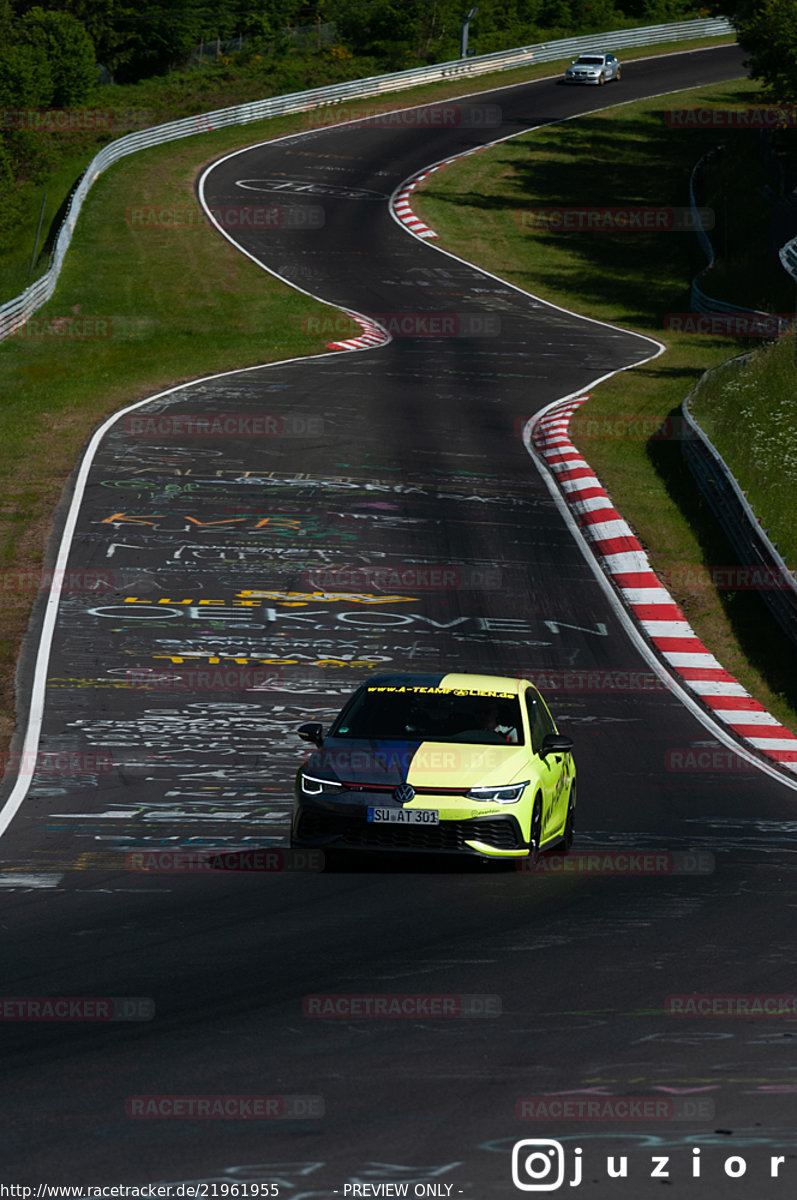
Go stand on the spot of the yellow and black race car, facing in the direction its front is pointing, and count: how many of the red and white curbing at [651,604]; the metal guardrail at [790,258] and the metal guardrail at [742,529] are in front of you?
0

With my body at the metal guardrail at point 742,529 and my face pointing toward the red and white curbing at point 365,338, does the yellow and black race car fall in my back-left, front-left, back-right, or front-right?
back-left

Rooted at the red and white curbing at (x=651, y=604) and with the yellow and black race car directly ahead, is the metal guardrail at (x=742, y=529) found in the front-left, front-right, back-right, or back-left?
back-left

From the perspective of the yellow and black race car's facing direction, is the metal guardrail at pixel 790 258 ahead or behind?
behind

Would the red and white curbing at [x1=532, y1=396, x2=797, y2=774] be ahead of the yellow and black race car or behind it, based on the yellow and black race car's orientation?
behind

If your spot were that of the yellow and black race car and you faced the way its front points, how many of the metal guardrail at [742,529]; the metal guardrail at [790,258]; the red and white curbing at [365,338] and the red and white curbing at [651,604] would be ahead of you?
0

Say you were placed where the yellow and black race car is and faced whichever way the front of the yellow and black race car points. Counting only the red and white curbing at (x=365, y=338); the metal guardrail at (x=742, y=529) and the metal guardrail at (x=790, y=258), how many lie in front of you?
0

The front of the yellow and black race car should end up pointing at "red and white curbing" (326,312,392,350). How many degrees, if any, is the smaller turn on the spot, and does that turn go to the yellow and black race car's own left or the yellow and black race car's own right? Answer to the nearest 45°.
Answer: approximately 180°

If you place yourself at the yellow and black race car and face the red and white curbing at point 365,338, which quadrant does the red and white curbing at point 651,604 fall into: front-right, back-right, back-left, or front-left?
front-right

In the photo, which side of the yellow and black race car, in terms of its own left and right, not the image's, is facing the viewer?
front

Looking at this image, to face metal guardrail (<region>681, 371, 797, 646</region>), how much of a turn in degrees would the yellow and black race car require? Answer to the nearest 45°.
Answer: approximately 180°
